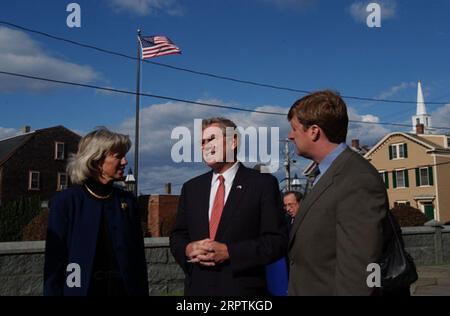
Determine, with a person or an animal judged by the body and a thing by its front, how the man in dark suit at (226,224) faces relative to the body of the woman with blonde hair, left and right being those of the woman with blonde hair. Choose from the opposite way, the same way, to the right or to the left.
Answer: to the right

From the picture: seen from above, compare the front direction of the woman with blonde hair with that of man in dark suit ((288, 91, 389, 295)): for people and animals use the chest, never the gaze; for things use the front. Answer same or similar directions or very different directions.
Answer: very different directions

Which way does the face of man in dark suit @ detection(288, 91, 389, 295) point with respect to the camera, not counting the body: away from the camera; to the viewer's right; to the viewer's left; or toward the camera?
to the viewer's left

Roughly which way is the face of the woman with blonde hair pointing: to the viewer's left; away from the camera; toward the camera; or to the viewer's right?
to the viewer's right

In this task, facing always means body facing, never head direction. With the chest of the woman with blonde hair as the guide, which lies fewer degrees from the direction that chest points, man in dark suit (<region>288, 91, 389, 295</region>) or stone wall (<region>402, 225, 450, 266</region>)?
the man in dark suit

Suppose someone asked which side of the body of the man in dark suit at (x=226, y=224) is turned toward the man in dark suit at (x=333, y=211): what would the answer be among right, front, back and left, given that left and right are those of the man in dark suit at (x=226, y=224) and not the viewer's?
left

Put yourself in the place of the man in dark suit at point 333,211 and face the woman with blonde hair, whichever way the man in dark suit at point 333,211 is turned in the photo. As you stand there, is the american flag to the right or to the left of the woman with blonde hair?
right

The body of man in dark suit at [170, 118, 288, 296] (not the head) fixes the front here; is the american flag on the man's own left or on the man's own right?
on the man's own right

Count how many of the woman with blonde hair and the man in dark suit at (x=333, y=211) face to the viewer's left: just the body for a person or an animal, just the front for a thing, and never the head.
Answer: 1

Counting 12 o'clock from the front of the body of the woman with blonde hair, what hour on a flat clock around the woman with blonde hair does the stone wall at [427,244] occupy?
The stone wall is roughly at 9 o'clock from the woman with blonde hair.

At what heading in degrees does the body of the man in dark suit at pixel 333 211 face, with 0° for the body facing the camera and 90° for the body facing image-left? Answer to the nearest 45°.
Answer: approximately 90°
